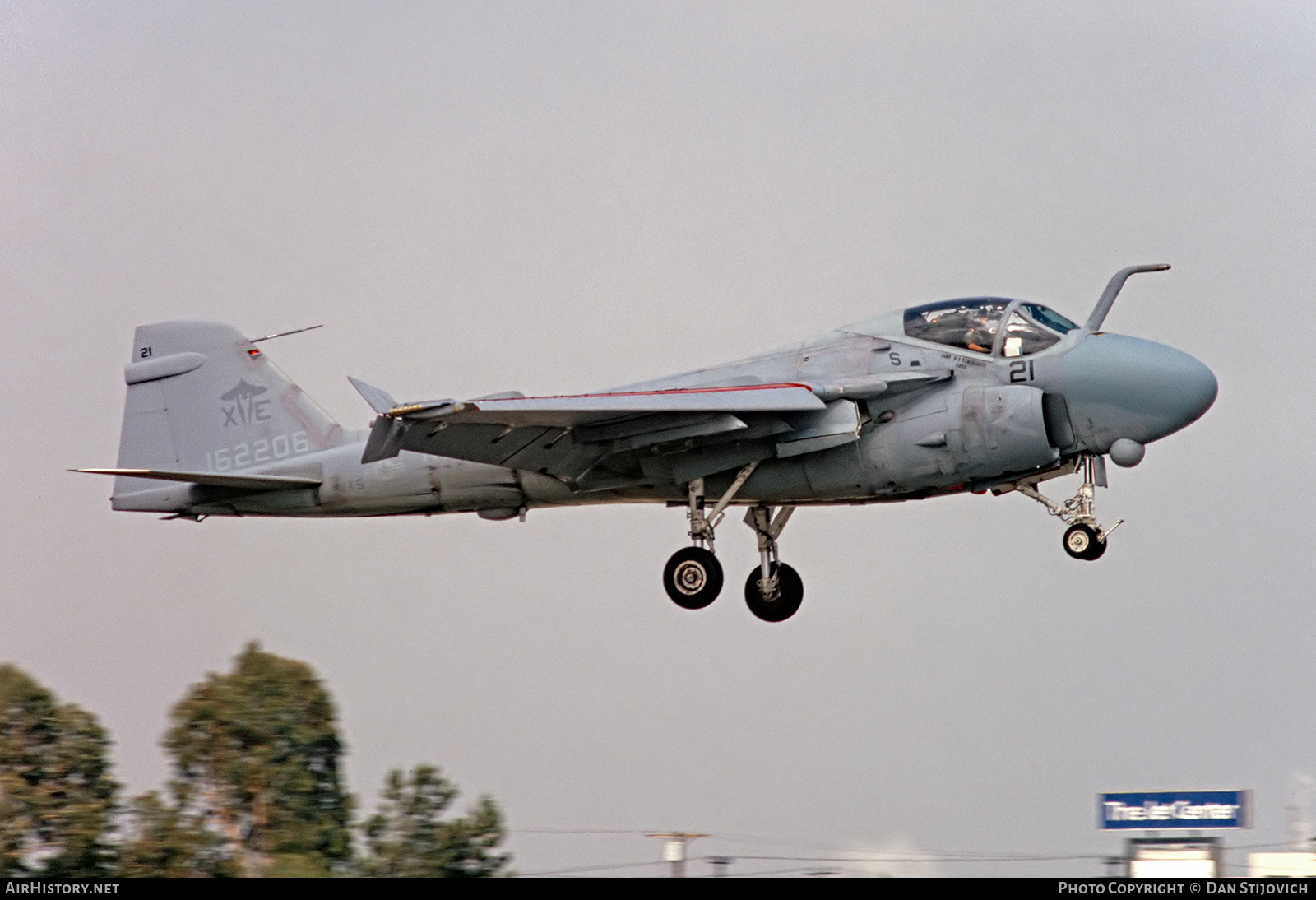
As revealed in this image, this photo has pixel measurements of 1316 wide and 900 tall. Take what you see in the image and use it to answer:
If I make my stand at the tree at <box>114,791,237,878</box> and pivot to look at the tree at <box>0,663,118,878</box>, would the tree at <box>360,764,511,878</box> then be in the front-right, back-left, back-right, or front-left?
back-right

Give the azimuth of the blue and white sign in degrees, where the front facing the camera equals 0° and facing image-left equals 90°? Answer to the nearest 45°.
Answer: approximately 0°

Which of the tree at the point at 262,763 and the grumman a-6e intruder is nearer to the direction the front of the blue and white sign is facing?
the grumman a-6e intruder

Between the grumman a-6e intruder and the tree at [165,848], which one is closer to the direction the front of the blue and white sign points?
the grumman a-6e intruder

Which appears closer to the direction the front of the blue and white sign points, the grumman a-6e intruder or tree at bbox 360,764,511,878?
the grumman a-6e intruder

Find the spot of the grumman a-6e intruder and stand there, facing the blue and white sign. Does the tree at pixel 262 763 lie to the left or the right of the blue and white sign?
left

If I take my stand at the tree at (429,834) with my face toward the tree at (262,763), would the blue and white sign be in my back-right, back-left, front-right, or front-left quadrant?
back-right

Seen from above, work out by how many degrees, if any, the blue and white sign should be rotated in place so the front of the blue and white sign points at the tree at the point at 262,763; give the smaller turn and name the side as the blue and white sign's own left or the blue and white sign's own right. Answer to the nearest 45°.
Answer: approximately 90° to the blue and white sign's own right

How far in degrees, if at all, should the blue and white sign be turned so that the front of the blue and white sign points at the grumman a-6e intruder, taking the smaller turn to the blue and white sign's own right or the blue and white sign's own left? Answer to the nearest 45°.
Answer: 0° — it already faces it

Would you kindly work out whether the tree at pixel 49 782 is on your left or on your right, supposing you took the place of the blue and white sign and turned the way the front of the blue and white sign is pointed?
on your right

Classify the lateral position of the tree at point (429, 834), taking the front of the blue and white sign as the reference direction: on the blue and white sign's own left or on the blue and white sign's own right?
on the blue and white sign's own right

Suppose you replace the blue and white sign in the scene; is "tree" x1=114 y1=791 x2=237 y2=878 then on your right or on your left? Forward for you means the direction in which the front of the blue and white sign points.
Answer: on your right
